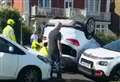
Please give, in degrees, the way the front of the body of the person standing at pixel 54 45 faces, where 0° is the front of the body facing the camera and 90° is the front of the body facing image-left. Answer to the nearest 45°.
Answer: approximately 225°

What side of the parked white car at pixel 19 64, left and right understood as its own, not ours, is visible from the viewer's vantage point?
right

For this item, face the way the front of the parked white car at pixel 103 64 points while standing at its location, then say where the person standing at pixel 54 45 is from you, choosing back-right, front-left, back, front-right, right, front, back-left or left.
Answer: front-right

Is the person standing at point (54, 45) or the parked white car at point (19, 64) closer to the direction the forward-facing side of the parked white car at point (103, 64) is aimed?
the parked white car

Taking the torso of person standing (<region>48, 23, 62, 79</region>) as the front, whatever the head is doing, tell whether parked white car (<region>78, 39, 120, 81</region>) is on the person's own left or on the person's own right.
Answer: on the person's own right

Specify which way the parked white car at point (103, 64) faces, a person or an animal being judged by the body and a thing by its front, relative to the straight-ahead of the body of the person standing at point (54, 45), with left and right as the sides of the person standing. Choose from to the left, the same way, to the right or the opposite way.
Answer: the opposite way
